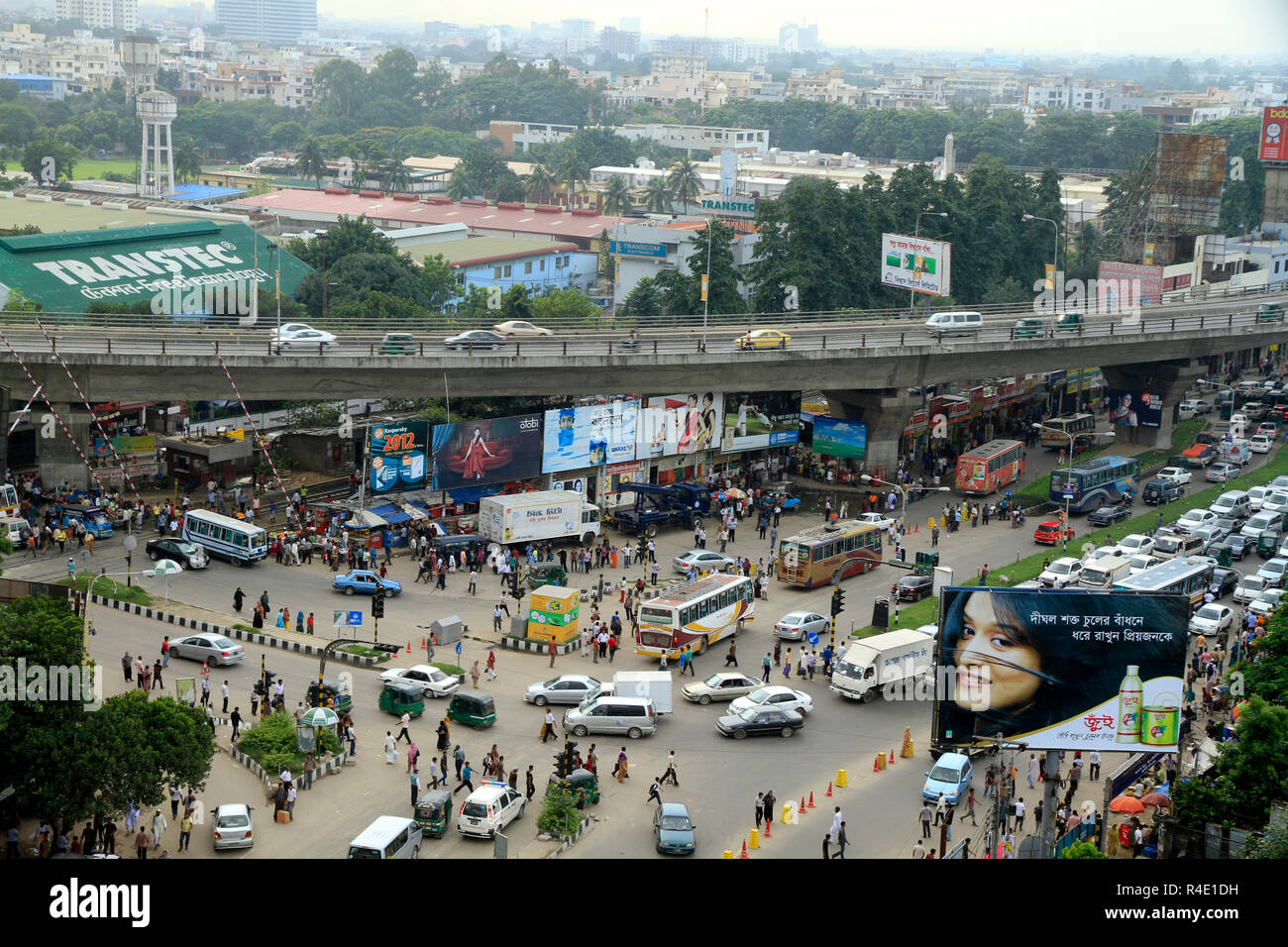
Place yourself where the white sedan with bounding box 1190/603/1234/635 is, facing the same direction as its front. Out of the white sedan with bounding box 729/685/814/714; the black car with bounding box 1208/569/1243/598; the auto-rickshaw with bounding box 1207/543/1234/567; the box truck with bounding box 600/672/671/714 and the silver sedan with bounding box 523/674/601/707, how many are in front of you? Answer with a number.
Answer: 3

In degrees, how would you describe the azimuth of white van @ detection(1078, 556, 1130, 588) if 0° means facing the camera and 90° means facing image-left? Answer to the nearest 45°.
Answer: approximately 45°

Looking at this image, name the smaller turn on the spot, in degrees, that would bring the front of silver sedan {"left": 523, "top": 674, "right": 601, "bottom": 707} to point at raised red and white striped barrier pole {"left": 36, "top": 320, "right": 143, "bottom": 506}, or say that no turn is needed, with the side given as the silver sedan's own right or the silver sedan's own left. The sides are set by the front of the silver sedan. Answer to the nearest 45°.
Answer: approximately 45° to the silver sedan's own right

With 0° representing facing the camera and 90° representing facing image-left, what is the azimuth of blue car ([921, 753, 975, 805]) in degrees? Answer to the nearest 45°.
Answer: approximately 45°

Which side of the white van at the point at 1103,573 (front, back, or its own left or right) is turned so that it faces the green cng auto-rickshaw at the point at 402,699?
front

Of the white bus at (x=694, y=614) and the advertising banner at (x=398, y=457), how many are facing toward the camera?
1

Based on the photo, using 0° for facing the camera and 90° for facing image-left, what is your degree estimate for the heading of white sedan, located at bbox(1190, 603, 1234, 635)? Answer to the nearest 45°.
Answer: approximately 45°

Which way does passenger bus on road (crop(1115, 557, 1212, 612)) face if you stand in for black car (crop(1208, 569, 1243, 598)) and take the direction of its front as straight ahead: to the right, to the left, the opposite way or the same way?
the same way

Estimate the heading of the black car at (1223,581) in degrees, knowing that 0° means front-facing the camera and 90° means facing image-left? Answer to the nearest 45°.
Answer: approximately 45°

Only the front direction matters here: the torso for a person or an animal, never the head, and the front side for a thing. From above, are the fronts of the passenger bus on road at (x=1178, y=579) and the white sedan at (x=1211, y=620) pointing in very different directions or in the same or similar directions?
same or similar directions

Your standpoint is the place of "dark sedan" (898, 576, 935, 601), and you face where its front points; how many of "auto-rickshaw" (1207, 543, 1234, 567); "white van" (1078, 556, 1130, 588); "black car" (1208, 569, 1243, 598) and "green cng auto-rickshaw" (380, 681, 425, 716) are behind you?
1

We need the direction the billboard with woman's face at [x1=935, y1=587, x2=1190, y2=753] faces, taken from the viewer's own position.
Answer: facing the viewer

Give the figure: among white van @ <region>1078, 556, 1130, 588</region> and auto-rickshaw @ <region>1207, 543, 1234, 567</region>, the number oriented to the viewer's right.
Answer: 0

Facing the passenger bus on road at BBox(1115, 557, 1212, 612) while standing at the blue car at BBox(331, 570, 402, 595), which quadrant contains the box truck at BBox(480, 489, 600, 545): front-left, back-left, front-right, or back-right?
front-left

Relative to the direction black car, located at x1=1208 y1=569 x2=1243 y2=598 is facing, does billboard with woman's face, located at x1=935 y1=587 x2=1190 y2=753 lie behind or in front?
in front

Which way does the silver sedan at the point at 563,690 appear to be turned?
to the viewer's left

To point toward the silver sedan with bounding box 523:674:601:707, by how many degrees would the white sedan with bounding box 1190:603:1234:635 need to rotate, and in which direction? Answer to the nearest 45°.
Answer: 0° — it already faces it

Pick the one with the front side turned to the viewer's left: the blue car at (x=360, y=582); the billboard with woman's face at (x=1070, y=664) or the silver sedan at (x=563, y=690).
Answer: the silver sedan
